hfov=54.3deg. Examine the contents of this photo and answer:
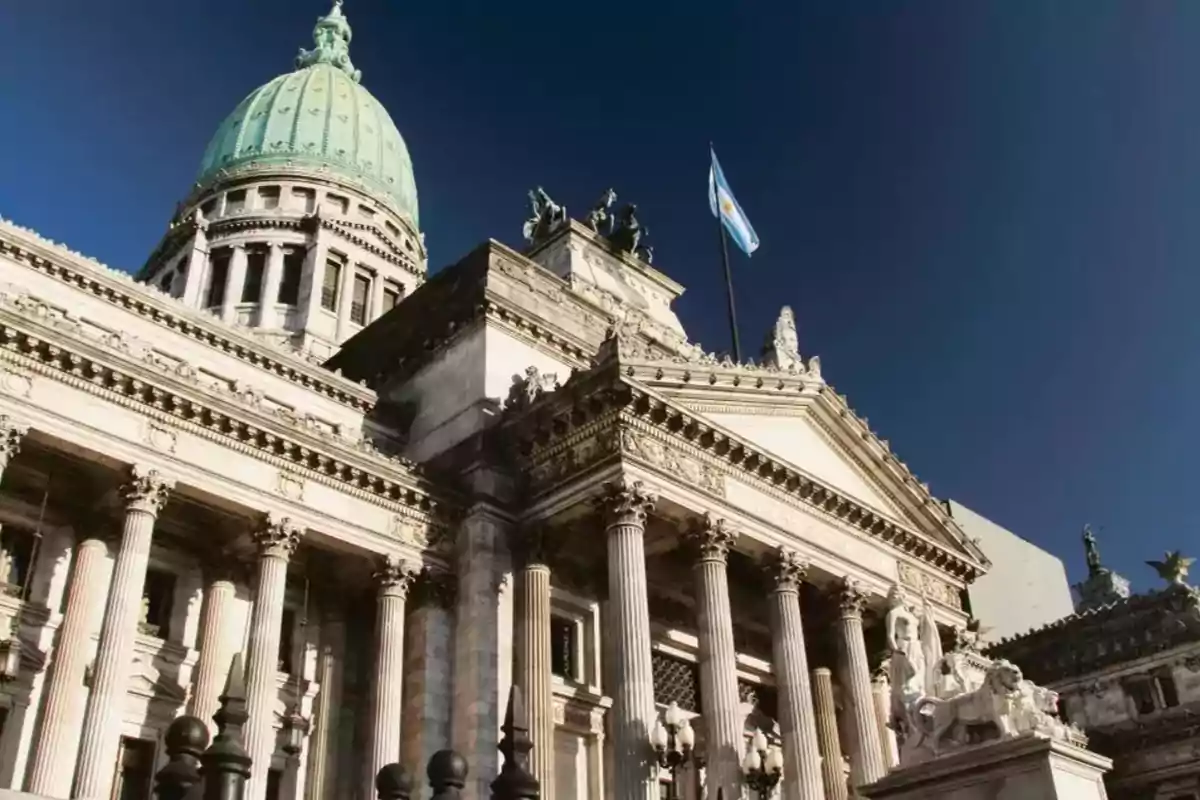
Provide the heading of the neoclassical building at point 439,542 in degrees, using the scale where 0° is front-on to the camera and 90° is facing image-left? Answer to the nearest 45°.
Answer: approximately 315°

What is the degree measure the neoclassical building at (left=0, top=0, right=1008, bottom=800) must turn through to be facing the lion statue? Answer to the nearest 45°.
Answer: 0° — it already faces it

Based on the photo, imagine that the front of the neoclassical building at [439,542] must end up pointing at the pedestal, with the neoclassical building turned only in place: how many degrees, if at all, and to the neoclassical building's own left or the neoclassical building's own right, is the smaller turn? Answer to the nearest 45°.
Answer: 0° — it already faces it

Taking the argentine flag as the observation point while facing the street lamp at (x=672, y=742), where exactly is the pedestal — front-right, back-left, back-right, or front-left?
front-left

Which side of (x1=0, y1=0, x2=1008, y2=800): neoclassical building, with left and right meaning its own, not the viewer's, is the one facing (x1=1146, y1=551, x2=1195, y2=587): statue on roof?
left

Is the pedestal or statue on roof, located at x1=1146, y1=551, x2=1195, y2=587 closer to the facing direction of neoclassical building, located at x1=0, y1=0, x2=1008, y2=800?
the pedestal
